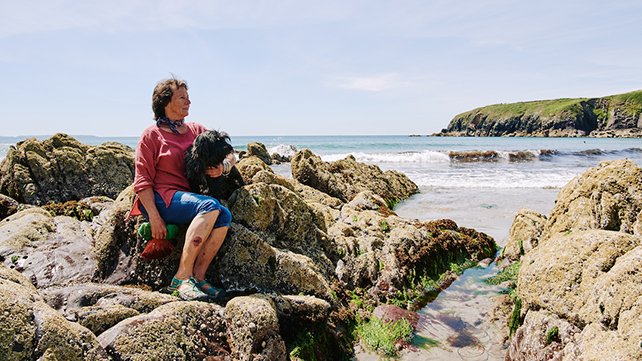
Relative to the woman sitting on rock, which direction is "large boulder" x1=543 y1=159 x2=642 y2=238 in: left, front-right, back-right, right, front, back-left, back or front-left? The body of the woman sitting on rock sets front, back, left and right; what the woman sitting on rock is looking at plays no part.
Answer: front-left

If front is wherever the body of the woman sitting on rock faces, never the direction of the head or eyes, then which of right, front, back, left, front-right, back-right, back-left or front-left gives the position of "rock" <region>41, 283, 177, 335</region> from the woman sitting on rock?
right

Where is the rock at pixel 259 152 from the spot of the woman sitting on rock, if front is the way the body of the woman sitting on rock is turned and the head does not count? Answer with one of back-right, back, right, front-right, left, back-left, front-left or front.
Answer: back-left

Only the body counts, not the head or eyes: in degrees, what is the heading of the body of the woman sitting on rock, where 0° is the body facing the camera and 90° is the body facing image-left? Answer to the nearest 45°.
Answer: approximately 315°

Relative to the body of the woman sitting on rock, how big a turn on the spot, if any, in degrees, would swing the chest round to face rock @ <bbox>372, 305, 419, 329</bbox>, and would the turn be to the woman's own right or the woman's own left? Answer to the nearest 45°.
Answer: approximately 45° to the woman's own left

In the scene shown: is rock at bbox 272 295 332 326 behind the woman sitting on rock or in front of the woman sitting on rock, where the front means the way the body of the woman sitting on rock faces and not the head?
in front

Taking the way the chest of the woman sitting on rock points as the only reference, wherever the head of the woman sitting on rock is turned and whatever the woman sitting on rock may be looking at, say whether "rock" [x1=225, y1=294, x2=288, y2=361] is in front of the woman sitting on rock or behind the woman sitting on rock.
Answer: in front
